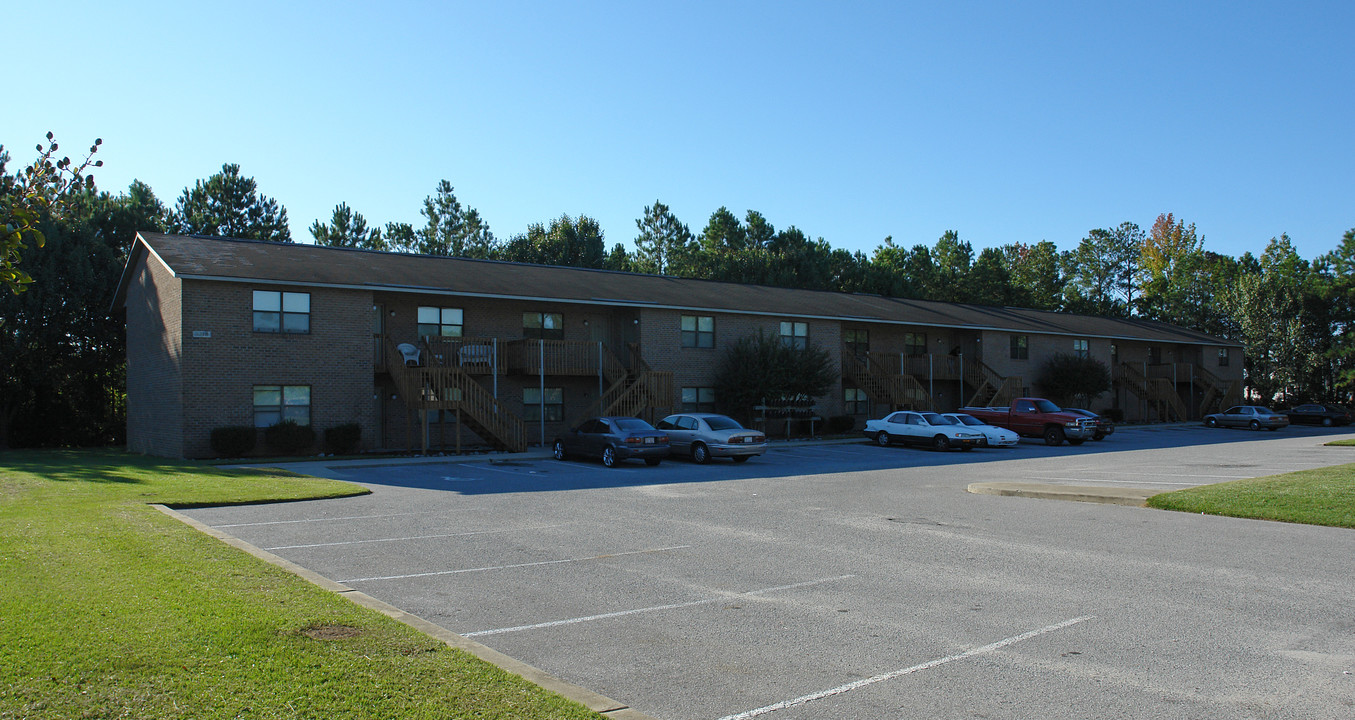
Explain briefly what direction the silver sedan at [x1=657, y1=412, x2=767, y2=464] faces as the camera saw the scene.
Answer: facing away from the viewer and to the left of the viewer

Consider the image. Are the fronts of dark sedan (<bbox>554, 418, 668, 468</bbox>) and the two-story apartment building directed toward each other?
yes

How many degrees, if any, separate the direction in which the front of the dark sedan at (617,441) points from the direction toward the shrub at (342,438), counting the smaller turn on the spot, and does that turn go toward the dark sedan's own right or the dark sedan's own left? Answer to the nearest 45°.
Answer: approximately 45° to the dark sedan's own left

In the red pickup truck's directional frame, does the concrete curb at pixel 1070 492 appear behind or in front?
in front

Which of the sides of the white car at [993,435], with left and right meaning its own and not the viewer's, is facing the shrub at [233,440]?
right

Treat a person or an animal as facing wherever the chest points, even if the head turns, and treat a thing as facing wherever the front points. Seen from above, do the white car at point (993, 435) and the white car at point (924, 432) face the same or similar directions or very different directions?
same or similar directions

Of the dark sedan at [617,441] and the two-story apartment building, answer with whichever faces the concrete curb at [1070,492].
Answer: the two-story apartment building

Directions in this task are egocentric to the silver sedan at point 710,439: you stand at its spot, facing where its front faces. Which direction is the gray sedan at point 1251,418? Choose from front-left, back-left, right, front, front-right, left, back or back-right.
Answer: right

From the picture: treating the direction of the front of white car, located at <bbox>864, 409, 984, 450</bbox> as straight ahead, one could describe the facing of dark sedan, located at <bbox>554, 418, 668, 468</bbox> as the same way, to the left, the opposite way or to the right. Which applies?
the opposite way

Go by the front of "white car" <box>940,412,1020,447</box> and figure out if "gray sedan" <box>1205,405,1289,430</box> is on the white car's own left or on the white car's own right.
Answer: on the white car's own left

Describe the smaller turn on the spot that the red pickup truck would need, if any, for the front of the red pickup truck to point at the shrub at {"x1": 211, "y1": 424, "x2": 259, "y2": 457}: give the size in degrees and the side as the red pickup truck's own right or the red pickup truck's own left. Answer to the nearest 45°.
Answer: approximately 90° to the red pickup truck's own right

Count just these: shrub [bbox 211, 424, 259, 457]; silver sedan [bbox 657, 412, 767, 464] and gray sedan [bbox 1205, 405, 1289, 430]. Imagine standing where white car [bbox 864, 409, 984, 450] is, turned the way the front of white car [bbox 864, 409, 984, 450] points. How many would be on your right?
2

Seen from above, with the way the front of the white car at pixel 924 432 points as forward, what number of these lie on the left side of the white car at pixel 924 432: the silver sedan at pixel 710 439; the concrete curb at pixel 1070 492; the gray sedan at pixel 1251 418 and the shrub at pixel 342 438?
1

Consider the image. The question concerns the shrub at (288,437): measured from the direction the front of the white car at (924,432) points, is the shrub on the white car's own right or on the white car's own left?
on the white car's own right

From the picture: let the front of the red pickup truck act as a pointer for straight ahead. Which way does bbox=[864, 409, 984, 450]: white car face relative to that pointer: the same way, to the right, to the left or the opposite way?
the same way

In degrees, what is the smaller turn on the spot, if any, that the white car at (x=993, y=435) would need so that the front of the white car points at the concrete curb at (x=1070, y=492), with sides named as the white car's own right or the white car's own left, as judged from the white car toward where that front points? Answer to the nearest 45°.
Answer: approximately 45° to the white car's own right

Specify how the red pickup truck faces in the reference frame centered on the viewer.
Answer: facing the viewer and to the right of the viewer

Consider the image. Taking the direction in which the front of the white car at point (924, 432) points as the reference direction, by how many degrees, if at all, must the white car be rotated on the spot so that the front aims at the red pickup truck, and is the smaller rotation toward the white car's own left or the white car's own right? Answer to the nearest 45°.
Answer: approximately 90° to the white car's own left

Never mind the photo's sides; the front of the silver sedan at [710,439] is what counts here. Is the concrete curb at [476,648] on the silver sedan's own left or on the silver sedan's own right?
on the silver sedan's own left

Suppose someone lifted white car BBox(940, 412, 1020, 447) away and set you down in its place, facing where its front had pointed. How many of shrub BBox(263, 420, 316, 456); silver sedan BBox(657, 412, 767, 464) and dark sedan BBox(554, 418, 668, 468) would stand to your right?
3

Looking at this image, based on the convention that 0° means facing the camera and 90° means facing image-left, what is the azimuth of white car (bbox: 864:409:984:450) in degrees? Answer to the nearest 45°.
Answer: approximately 315°

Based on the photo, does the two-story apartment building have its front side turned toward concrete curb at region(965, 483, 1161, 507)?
yes
